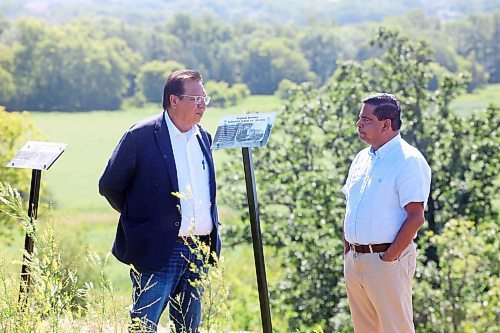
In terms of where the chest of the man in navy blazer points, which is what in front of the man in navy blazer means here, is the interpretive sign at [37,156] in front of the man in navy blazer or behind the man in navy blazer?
behind

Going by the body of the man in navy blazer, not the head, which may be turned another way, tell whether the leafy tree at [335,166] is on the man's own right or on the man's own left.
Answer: on the man's own left

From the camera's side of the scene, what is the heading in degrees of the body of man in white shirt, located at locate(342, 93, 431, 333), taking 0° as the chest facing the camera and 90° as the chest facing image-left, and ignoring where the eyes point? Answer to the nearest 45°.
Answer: approximately 45°

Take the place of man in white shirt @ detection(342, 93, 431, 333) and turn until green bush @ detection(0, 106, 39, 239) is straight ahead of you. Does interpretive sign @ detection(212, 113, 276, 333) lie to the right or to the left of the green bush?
left

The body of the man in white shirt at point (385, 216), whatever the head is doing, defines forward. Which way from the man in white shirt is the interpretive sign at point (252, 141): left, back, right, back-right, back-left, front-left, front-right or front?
front-right

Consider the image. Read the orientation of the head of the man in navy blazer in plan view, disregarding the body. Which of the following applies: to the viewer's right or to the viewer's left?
to the viewer's right

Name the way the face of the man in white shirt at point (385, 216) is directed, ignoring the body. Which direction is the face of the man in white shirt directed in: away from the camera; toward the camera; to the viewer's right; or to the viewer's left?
to the viewer's left

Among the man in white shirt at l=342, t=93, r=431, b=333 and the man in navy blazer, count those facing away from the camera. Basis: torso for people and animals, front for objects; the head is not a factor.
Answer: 0

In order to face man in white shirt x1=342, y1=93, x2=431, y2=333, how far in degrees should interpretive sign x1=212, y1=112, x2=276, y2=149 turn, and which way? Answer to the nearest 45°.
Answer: approximately 90° to its left

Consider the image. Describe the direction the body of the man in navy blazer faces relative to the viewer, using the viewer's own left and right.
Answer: facing the viewer and to the right of the viewer

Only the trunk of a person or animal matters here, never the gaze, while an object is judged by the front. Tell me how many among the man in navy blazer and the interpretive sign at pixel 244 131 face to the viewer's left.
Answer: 0
